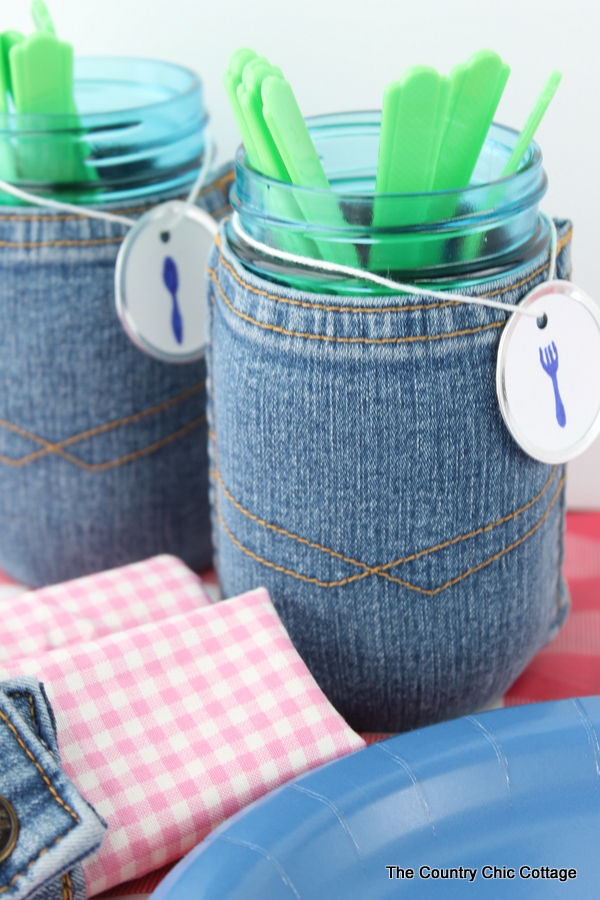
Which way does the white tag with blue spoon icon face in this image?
toward the camera
